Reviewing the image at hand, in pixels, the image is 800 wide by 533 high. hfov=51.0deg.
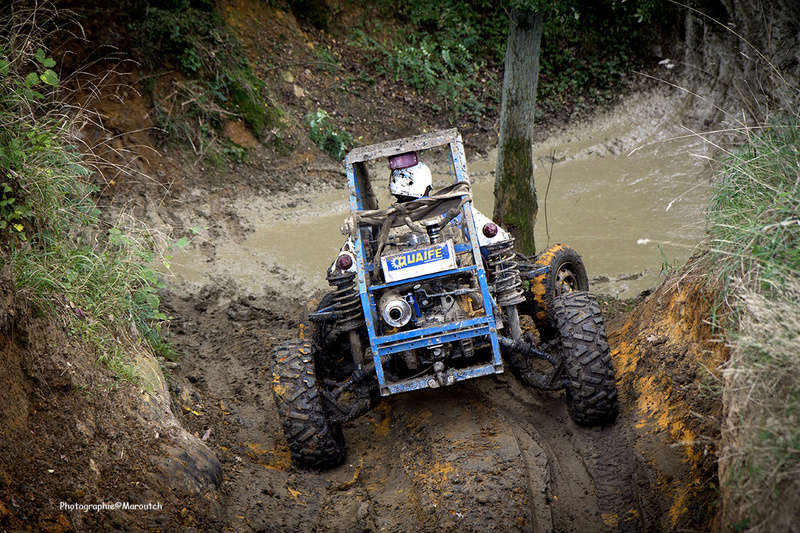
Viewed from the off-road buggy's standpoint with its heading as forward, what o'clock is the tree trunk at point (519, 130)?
The tree trunk is roughly at 1 o'clock from the off-road buggy.

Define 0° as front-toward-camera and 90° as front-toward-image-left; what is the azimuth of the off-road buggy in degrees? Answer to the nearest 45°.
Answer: approximately 180°
